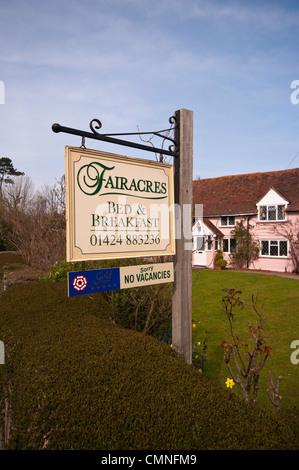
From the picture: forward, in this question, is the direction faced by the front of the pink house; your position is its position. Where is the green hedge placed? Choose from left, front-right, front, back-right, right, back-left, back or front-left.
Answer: front-left

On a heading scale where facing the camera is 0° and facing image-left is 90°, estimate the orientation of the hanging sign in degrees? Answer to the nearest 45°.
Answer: approximately 315°

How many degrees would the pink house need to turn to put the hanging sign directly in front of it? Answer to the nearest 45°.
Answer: approximately 45° to its left

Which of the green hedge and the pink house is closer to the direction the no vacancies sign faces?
the green hedge

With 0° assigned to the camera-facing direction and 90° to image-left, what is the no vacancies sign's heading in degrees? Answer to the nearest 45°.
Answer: approximately 315°

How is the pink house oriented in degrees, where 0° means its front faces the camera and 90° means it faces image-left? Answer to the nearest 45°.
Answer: approximately 45°

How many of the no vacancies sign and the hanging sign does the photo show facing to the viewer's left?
0

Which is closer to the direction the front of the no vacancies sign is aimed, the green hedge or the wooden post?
the green hedge
